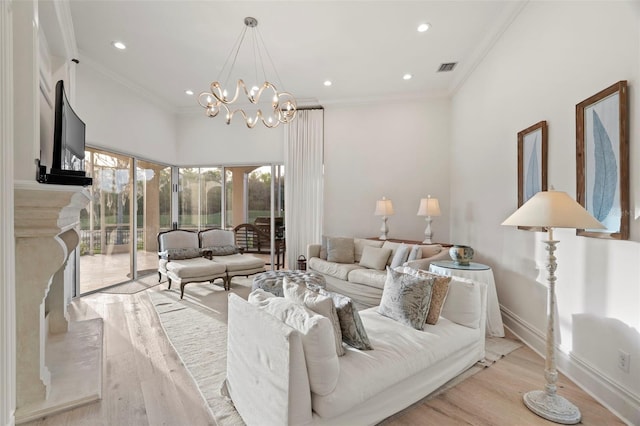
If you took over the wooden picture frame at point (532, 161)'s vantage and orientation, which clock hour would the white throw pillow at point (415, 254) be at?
The white throw pillow is roughly at 2 o'clock from the wooden picture frame.

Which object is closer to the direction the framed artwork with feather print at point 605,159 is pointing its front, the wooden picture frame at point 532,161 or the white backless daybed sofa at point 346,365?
the white backless daybed sofa

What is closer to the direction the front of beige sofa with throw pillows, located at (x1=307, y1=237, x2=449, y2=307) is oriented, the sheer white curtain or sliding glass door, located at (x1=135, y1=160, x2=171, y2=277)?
the sliding glass door

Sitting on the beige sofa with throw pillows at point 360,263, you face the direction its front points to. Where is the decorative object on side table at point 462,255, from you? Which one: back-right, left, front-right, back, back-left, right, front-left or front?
left

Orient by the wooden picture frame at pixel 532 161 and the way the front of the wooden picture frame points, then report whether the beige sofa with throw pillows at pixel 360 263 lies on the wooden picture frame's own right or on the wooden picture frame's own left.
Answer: on the wooden picture frame's own right

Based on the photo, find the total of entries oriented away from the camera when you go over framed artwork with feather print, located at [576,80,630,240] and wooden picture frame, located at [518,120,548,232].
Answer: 0

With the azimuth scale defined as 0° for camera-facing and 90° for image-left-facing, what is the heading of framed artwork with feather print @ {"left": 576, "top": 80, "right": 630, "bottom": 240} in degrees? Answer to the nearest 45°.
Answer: approximately 45°

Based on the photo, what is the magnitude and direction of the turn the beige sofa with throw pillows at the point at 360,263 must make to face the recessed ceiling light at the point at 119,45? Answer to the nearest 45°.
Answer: approximately 45° to its right

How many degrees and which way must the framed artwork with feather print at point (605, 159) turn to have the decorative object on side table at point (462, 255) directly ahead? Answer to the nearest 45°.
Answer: approximately 90° to its right

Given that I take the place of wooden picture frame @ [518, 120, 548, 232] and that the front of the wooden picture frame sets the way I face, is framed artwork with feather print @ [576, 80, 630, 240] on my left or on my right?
on my left

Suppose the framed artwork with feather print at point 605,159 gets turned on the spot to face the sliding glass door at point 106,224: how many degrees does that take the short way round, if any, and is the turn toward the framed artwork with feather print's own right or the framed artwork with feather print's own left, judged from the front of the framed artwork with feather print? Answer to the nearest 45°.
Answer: approximately 45° to the framed artwork with feather print's own right

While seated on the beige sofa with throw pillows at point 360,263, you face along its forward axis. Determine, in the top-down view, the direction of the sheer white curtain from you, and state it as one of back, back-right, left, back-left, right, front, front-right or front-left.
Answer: right
